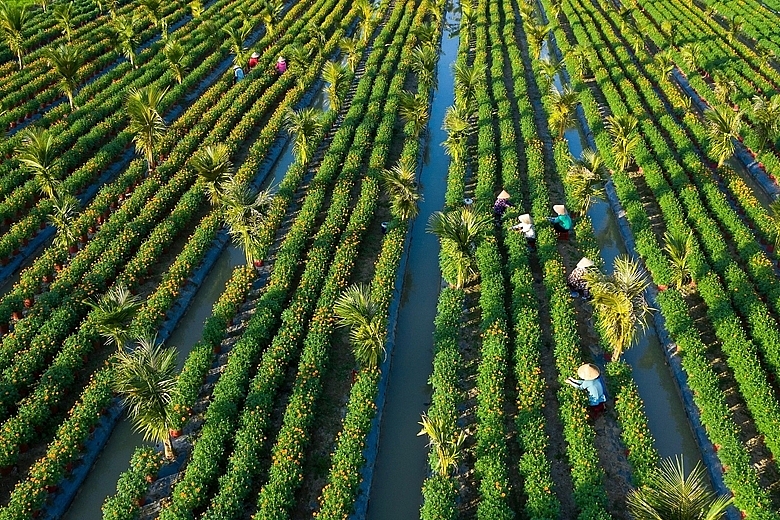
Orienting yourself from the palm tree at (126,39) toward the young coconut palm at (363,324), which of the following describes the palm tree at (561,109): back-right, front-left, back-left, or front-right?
front-left

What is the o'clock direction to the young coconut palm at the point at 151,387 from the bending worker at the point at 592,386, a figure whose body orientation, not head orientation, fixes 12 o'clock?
The young coconut palm is roughly at 11 o'clock from the bending worker.

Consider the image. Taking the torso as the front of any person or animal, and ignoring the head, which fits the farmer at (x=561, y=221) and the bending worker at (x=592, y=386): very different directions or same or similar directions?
same or similar directions

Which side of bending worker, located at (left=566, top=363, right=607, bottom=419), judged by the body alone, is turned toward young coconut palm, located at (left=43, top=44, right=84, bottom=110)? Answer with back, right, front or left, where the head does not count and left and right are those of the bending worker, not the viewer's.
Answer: front

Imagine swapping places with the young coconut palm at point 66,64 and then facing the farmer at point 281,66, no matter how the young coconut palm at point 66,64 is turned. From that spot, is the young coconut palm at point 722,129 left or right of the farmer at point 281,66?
right

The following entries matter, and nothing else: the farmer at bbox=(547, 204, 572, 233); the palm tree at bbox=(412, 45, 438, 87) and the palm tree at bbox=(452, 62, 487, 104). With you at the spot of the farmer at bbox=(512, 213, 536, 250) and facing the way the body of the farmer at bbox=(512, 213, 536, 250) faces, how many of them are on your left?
0

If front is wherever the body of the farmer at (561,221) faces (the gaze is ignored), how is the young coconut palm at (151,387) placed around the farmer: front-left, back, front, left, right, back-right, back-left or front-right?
front-left

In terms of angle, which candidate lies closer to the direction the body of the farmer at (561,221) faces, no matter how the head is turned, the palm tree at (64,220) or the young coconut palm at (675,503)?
the palm tree

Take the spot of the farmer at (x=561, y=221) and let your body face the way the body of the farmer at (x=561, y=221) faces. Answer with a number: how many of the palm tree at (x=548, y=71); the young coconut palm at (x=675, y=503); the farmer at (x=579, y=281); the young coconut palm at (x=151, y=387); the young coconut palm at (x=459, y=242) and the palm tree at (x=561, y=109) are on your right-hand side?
2

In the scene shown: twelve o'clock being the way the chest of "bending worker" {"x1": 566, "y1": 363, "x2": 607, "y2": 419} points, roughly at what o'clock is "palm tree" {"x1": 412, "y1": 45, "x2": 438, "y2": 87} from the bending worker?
The palm tree is roughly at 2 o'clock from the bending worker.

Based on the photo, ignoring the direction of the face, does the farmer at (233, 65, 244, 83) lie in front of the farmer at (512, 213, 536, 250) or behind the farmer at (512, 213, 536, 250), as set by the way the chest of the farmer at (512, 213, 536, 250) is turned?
in front

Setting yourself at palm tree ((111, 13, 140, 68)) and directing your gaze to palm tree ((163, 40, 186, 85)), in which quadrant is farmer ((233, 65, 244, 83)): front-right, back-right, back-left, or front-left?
front-left

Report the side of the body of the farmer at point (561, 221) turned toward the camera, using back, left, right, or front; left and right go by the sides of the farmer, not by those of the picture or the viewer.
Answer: left

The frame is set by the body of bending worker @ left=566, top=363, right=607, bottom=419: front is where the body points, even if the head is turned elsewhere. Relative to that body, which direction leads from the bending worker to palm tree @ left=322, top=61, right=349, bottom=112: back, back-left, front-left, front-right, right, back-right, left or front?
front-right

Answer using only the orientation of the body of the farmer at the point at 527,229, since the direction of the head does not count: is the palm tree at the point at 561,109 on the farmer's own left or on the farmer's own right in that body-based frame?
on the farmer's own right

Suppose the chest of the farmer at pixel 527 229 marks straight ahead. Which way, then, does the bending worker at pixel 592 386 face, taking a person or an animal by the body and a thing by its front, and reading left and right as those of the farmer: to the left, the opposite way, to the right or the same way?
the same way

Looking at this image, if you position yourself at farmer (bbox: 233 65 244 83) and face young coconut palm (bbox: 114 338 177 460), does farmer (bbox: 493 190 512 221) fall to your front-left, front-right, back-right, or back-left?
front-left

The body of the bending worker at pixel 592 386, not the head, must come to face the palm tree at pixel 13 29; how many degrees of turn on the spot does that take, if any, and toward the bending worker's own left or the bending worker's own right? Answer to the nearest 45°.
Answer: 0° — they already face it
